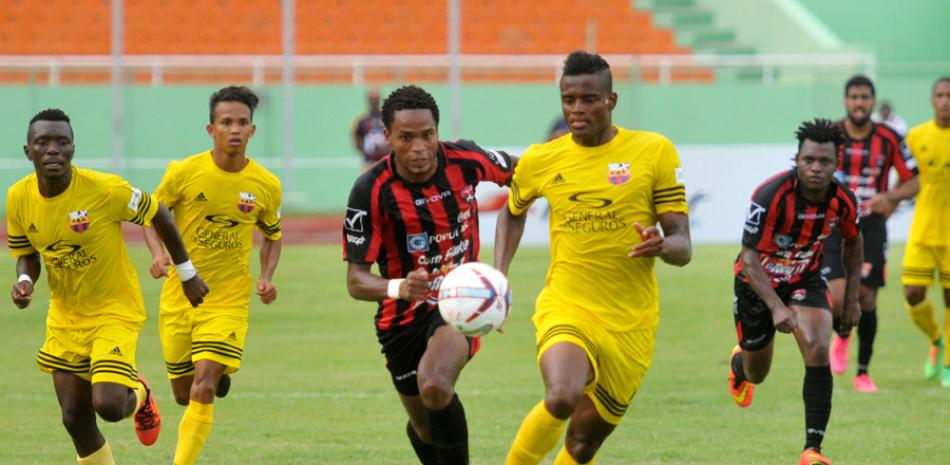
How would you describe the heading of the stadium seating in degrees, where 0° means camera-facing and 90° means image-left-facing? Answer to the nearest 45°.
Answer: approximately 0°

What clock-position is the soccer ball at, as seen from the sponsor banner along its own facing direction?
The soccer ball is roughly at 12 o'clock from the sponsor banner.

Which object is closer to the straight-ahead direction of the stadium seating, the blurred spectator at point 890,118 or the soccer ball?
the soccer ball

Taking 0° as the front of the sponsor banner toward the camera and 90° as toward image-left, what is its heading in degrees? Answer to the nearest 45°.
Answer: approximately 0°

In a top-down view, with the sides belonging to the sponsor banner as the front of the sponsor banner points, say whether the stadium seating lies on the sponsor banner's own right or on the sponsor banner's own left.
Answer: on the sponsor banner's own right

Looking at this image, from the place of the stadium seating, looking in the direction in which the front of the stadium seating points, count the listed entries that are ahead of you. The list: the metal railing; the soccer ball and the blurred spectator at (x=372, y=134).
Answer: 3

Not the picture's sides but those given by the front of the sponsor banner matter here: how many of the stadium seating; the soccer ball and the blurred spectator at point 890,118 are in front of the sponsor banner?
1

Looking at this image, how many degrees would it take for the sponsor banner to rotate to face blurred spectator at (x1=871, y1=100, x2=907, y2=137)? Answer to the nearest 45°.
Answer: approximately 135° to its left

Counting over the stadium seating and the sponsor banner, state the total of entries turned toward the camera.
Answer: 2

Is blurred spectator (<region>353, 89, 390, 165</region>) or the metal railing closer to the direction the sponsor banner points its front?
the blurred spectator

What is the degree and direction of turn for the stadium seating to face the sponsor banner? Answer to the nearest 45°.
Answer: approximately 45° to its left
